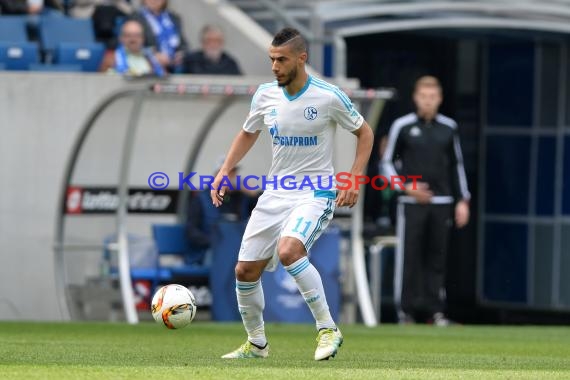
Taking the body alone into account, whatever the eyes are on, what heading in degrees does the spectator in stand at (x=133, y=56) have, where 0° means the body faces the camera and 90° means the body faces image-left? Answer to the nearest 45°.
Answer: approximately 0°

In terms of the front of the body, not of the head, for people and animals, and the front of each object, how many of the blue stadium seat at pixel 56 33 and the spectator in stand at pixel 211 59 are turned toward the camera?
2
